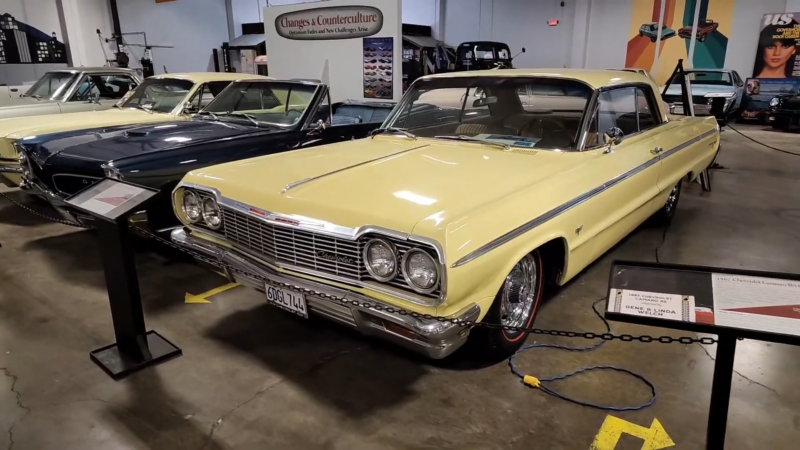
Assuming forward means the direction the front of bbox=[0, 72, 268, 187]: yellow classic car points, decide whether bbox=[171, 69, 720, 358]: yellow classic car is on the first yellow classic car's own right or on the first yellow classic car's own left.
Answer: on the first yellow classic car's own left

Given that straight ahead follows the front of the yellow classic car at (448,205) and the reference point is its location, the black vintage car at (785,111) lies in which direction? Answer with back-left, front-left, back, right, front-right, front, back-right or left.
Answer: back

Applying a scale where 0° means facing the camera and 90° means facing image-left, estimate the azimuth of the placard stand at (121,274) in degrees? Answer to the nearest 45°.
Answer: approximately 45°

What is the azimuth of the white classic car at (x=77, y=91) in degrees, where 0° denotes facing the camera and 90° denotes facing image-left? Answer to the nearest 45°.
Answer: approximately 45°

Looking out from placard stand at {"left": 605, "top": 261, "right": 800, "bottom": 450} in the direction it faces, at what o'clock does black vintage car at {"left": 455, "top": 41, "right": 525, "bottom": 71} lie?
The black vintage car is roughly at 5 o'clock from the placard stand.

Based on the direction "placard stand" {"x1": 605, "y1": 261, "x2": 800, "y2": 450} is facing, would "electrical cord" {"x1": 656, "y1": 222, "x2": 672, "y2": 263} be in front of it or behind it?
behind

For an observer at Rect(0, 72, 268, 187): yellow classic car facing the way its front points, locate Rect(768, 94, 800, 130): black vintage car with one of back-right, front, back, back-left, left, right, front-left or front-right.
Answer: back-left

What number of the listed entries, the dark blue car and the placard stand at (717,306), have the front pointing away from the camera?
0

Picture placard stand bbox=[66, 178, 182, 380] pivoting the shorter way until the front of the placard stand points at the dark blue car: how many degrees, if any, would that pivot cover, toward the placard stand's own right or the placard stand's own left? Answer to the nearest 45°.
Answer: approximately 135° to the placard stand's own right

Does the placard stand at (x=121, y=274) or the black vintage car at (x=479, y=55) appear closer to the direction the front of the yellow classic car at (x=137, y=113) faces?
the placard stand

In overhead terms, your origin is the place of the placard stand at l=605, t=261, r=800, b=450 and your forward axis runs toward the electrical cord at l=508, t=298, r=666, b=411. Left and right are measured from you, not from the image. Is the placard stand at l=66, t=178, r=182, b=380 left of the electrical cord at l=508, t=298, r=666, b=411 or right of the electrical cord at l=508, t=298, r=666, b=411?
left
